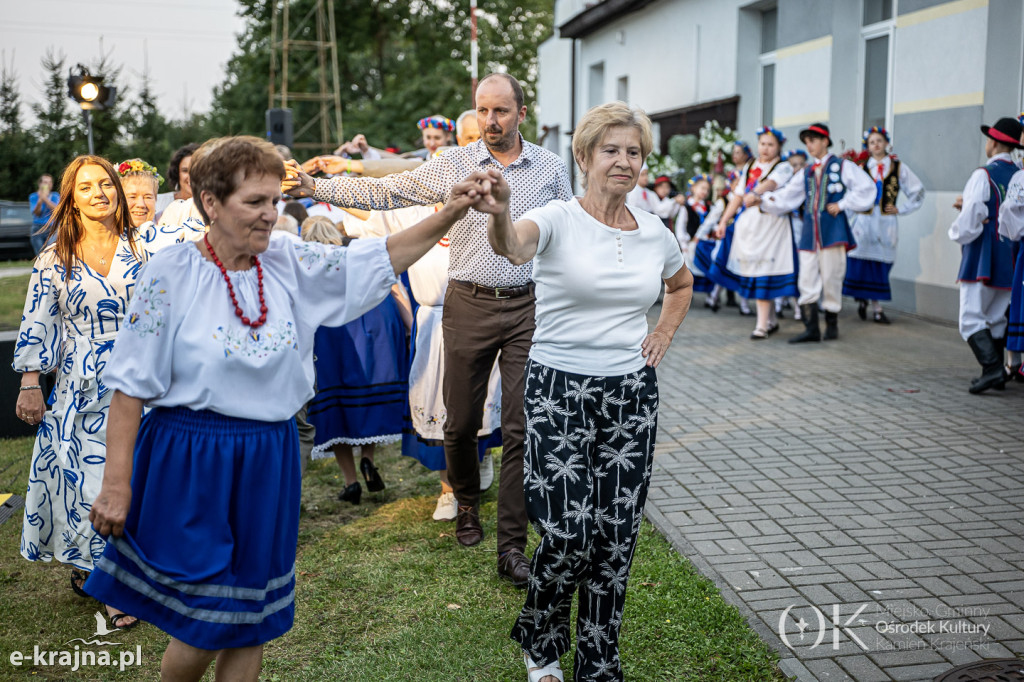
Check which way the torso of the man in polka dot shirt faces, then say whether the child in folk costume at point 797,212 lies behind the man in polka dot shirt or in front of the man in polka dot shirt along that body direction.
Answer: behind

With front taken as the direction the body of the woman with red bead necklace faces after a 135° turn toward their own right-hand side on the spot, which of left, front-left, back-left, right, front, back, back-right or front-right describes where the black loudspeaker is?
right

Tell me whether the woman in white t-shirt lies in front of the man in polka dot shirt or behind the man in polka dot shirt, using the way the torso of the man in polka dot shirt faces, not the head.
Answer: in front

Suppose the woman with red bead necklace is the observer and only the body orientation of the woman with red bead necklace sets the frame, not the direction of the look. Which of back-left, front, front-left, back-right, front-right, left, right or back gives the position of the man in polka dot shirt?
left

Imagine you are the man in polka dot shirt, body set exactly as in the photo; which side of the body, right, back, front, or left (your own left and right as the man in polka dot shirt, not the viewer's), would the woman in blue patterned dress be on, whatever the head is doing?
right

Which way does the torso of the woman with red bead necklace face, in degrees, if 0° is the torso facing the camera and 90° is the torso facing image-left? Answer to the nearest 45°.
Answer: approximately 315°

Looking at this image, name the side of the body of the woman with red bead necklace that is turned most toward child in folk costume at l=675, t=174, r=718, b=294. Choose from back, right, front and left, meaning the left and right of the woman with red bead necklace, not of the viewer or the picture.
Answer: left

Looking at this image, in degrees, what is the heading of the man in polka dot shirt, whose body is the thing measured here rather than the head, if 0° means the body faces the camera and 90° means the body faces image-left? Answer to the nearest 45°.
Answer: approximately 0°

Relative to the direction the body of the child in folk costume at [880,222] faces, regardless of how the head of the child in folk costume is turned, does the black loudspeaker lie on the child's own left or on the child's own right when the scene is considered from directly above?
on the child's own right

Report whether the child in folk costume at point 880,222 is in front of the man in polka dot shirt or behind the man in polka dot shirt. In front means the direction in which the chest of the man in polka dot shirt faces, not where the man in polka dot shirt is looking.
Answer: behind

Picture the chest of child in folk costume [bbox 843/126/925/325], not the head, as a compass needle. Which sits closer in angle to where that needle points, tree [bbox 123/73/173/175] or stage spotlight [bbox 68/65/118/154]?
the stage spotlight

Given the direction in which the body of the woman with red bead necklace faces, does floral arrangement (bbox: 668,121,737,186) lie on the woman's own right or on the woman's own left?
on the woman's own left

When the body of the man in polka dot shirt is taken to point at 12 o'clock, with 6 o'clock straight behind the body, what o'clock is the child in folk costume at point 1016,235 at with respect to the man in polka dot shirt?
The child in folk costume is roughly at 8 o'clock from the man in polka dot shirt.
